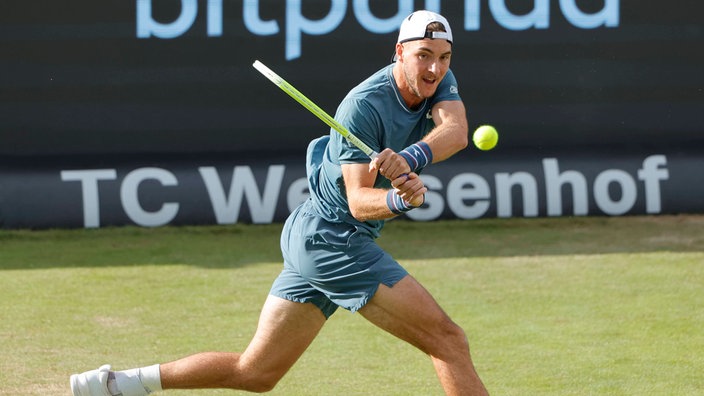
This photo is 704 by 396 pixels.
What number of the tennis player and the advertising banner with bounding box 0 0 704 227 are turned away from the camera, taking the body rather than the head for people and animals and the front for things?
0

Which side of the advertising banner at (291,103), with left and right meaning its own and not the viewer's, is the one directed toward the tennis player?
front

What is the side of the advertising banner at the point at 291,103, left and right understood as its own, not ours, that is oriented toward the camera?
front

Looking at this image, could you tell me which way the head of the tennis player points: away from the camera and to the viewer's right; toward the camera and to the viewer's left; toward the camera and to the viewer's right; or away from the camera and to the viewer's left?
toward the camera and to the viewer's right
